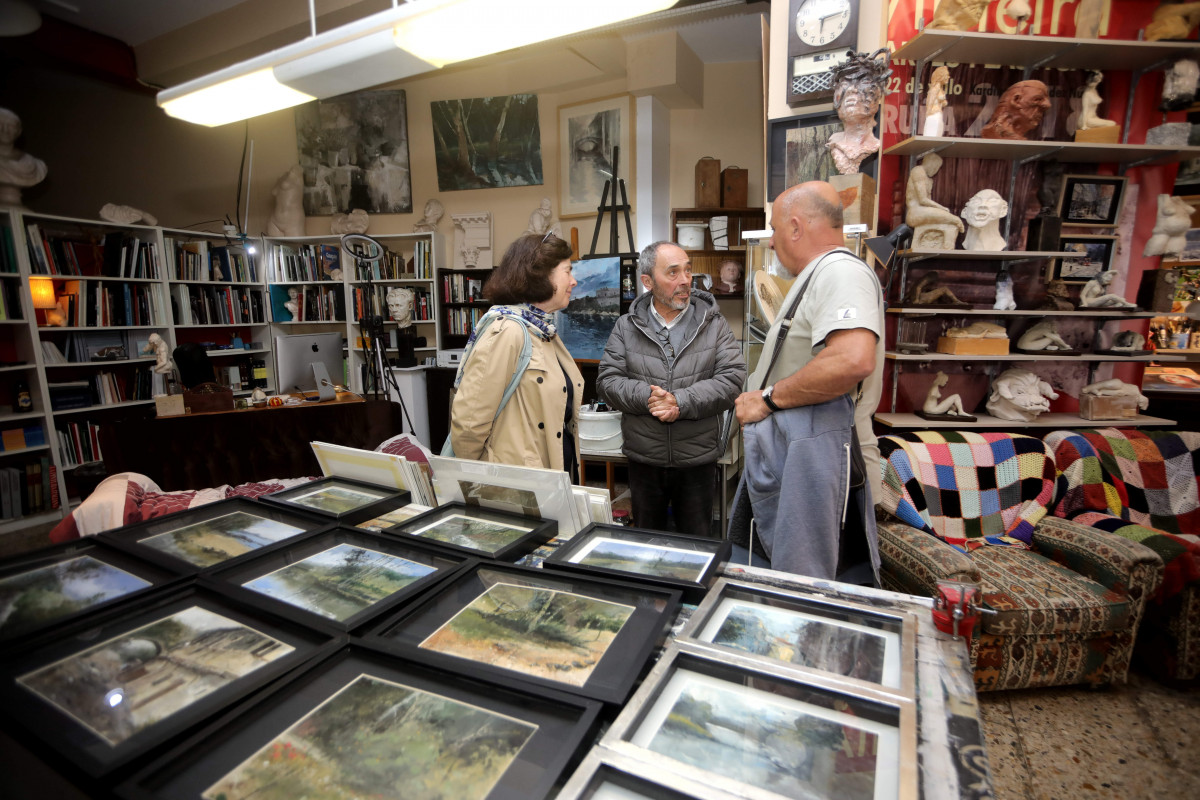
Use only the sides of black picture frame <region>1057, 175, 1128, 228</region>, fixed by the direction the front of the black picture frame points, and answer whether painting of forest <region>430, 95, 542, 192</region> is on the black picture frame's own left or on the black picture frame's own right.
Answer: on the black picture frame's own right

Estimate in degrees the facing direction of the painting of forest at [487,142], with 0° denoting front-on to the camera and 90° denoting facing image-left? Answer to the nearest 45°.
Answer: approximately 0°

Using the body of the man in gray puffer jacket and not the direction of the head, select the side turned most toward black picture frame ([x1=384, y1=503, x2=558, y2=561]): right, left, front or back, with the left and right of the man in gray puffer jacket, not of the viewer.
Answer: front

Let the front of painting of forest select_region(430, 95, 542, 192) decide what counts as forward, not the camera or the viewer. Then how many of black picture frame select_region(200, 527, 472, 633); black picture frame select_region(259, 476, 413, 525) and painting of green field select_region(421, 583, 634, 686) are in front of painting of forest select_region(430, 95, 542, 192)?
3

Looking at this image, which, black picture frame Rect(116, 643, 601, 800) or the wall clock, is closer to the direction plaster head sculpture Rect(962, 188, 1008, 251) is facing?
the black picture frame

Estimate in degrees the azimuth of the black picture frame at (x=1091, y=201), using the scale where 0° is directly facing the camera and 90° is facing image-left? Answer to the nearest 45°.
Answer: approximately 0°
